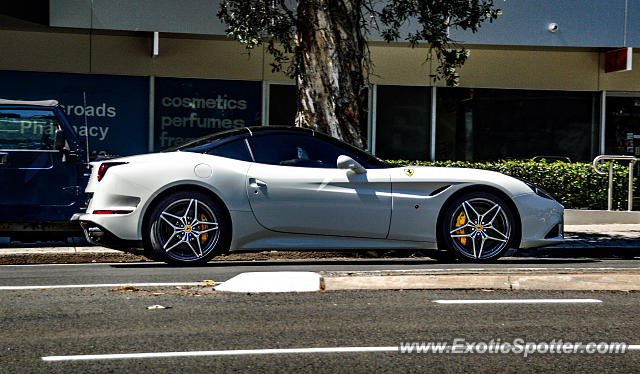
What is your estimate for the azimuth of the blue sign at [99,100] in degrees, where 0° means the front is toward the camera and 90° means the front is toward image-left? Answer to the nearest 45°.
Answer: approximately 0°

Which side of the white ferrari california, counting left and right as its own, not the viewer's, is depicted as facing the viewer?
right

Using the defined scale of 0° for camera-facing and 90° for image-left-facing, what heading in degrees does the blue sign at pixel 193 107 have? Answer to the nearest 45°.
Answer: approximately 0°

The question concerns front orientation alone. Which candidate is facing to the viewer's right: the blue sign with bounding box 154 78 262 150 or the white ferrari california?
the white ferrari california

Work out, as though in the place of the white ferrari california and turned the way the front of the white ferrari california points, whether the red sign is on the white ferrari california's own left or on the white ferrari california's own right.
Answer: on the white ferrari california's own left

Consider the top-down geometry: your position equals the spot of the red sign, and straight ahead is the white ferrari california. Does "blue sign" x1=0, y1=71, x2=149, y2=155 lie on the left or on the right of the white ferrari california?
right

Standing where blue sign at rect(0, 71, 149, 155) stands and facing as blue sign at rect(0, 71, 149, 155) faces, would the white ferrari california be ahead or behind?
ahead

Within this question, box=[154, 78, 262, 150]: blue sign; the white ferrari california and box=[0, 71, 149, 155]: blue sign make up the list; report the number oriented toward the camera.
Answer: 2

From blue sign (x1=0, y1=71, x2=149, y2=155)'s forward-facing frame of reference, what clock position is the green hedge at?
The green hedge is roughly at 10 o'clock from the blue sign.
